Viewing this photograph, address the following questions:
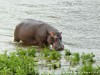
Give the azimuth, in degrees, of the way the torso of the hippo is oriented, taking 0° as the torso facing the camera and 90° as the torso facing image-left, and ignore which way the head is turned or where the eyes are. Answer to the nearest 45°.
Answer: approximately 315°
